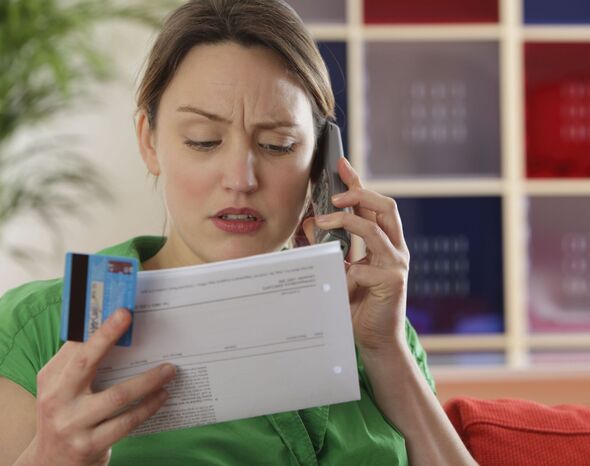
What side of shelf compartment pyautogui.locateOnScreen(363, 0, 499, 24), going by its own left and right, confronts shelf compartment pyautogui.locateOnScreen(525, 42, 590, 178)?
left

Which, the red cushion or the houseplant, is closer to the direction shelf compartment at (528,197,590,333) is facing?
the red cushion

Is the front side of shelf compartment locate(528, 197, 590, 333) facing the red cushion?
yes

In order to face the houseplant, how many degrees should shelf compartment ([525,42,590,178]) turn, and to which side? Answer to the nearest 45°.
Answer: approximately 45° to its right

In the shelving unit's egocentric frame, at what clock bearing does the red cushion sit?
The red cushion is roughly at 12 o'clock from the shelving unit.

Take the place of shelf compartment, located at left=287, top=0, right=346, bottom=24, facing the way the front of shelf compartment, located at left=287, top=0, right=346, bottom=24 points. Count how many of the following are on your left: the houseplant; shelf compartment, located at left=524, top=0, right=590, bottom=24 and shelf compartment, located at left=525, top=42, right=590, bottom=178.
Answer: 2
